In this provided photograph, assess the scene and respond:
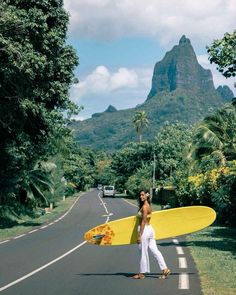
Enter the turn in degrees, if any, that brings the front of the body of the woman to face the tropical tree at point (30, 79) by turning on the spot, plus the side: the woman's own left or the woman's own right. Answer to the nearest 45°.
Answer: approximately 45° to the woman's own right

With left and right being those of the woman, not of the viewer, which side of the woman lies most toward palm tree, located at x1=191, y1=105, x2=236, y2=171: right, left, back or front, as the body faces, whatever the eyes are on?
right

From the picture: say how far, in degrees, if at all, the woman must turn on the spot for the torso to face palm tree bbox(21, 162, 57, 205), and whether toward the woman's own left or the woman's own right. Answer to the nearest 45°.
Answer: approximately 90° to the woman's own right

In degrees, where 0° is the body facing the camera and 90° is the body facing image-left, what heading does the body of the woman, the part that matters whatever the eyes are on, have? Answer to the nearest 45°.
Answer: approximately 90°
